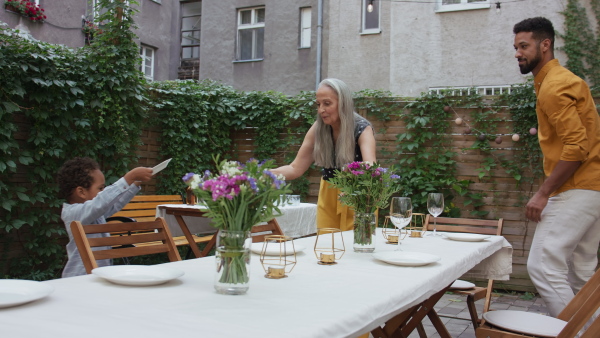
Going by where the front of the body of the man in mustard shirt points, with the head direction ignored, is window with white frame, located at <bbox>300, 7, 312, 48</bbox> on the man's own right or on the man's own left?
on the man's own right

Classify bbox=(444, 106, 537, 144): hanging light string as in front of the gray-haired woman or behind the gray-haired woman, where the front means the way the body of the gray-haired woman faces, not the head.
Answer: behind

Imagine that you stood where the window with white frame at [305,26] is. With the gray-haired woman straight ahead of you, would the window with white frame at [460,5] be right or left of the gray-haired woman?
left

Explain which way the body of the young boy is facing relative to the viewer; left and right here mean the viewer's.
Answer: facing to the right of the viewer

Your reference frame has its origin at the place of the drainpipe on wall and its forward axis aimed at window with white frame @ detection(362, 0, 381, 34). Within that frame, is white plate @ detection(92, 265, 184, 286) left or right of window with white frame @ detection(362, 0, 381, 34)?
right

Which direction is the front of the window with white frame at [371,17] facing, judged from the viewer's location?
facing the viewer

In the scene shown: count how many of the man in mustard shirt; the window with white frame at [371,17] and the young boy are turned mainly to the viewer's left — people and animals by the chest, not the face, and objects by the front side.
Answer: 1

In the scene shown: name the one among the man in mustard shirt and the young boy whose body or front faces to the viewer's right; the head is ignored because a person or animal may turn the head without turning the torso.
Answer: the young boy

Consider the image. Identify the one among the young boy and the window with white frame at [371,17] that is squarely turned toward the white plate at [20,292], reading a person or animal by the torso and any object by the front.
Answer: the window with white frame

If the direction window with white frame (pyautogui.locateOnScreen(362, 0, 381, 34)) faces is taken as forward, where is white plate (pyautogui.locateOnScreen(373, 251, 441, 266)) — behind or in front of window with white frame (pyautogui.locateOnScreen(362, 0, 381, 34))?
in front

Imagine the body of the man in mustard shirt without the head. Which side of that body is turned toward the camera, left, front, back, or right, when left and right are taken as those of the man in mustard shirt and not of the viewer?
left

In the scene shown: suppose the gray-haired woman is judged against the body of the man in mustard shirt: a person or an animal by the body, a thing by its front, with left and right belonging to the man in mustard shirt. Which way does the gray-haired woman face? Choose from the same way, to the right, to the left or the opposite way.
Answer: to the left

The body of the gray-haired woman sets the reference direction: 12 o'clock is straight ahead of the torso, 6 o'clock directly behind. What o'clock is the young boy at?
The young boy is roughly at 1 o'clock from the gray-haired woman.

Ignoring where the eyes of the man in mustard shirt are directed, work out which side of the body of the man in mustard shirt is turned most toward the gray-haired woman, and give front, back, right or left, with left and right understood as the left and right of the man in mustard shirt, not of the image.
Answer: front

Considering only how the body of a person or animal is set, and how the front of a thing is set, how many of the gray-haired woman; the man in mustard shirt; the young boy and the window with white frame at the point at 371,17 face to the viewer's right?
1

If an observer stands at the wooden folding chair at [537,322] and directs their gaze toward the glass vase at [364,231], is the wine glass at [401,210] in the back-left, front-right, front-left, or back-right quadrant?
front-right

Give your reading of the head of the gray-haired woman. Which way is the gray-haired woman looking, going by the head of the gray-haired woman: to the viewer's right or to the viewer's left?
to the viewer's left

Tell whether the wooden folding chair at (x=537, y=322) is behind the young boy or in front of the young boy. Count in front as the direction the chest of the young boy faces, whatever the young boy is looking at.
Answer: in front

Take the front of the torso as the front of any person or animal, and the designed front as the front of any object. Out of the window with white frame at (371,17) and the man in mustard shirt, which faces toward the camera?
the window with white frame

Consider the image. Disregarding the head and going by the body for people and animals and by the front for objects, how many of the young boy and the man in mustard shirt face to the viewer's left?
1

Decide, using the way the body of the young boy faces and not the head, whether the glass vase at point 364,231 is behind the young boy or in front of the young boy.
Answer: in front

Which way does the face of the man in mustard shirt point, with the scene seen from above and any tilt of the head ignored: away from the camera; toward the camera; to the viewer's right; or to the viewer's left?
to the viewer's left
